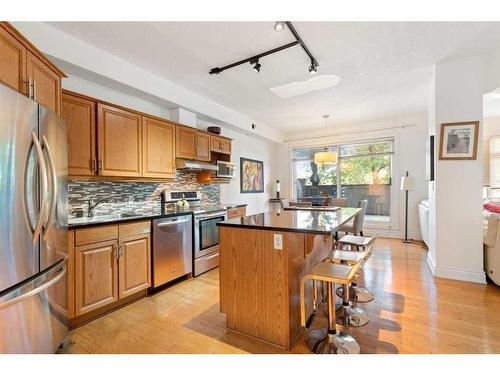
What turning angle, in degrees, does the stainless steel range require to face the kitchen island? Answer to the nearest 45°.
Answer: approximately 45° to its right

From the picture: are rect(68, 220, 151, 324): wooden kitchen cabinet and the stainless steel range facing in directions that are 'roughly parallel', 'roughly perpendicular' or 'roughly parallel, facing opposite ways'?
roughly parallel

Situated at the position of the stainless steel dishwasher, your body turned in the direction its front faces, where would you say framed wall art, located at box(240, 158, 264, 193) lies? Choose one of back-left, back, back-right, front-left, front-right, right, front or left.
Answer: left

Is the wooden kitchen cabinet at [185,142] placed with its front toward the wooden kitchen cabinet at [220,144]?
no

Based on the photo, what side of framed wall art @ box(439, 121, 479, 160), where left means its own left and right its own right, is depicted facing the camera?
front

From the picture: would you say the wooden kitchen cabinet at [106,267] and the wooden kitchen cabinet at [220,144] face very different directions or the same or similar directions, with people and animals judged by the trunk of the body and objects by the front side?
same or similar directions

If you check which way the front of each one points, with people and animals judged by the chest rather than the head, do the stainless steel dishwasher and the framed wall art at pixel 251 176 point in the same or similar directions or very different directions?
same or similar directions

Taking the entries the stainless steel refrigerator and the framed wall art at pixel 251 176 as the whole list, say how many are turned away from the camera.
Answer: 0

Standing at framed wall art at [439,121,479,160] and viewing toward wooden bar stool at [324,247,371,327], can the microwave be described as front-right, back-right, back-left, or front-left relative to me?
front-right

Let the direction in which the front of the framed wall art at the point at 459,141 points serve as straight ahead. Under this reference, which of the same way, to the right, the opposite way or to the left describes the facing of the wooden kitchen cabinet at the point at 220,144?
to the left

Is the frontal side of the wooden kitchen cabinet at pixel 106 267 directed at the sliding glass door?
no

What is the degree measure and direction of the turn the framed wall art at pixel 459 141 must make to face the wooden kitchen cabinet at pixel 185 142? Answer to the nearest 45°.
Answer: approximately 45° to its right

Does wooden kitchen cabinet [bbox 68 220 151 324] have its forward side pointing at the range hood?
no

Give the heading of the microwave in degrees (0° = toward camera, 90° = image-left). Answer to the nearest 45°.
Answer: approximately 315°

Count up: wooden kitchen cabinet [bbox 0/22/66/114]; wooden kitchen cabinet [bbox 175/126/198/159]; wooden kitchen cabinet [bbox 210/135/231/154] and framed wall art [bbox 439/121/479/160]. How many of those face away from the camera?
0

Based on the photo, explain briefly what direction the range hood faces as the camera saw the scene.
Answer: facing the viewer and to the right of the viewer
